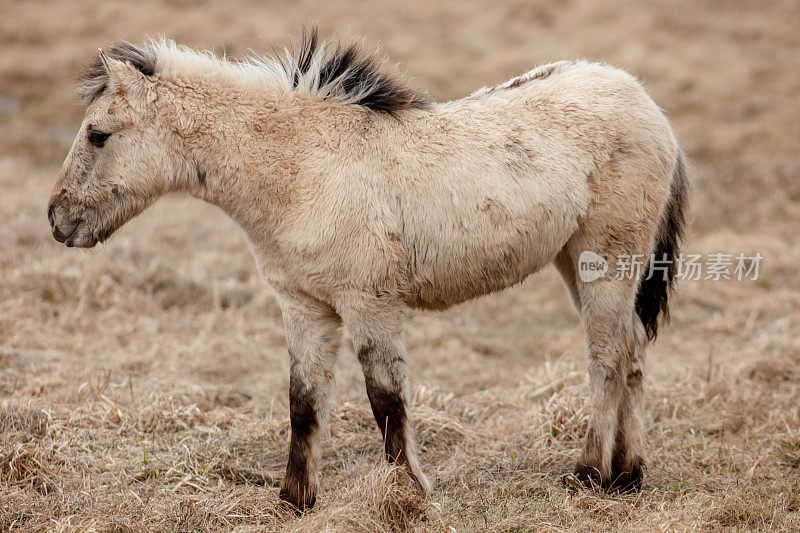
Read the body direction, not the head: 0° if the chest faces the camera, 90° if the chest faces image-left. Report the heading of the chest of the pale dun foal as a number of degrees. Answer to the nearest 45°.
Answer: approximately 90°
